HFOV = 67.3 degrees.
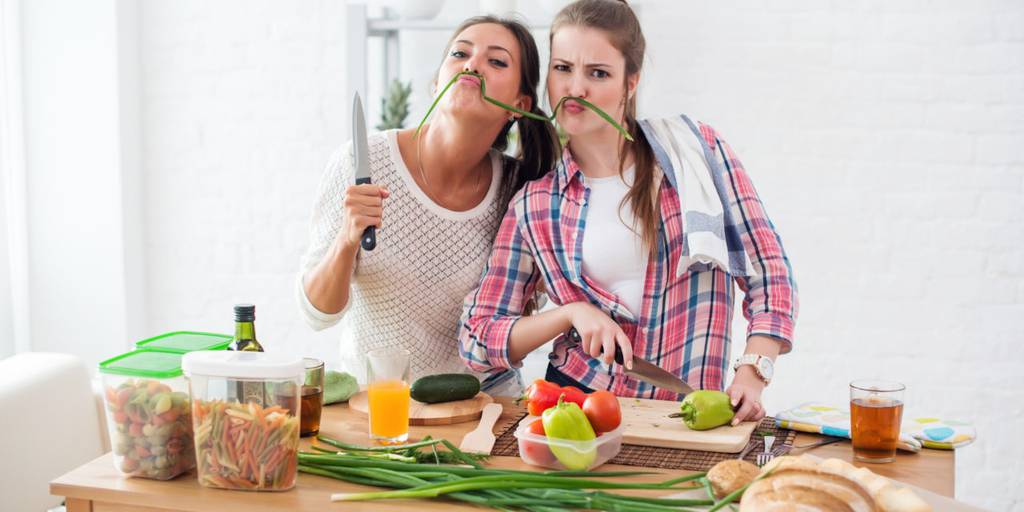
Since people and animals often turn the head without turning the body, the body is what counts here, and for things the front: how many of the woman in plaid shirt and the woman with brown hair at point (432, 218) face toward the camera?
2

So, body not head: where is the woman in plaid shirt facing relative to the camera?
toward the camera

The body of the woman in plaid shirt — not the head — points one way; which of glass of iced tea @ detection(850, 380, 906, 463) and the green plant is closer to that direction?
the glass of iced tea

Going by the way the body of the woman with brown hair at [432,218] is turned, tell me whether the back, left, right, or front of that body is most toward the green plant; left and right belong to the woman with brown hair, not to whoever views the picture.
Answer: back

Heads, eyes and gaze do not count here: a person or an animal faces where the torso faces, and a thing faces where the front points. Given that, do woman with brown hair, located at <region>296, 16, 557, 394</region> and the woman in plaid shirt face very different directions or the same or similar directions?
same or similar directions

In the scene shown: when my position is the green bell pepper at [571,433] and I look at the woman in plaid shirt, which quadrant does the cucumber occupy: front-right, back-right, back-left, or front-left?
front-left

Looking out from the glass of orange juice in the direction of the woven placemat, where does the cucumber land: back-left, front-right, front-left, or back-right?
front-left

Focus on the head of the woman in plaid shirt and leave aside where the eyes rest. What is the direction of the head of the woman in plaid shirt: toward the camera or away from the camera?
toward the camera

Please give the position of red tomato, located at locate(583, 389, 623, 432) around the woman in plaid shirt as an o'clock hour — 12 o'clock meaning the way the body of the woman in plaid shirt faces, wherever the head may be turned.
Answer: The red tomato is roughly at 12 o'clock from the woman in plaid shirt.

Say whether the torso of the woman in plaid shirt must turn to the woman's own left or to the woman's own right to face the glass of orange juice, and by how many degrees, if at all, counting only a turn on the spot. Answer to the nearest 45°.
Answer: approximately 45° to the woman's own right
